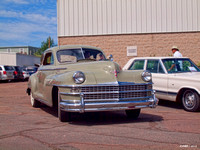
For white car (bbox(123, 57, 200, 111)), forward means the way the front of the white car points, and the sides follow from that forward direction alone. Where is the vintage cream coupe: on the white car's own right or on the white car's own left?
on the white car's own right

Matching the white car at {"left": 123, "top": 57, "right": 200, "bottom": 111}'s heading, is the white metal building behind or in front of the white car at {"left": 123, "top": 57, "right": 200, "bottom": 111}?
behind

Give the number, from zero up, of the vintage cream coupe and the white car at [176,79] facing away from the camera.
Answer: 0

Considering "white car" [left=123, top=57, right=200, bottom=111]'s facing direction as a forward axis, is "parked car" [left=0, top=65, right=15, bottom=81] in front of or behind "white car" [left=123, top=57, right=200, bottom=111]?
behind

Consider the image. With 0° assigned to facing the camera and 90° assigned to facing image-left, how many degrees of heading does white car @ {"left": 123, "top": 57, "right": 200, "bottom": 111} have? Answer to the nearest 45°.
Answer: approximately 315°

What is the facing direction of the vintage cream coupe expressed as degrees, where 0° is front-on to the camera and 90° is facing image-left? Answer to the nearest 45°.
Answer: approximately 315°
